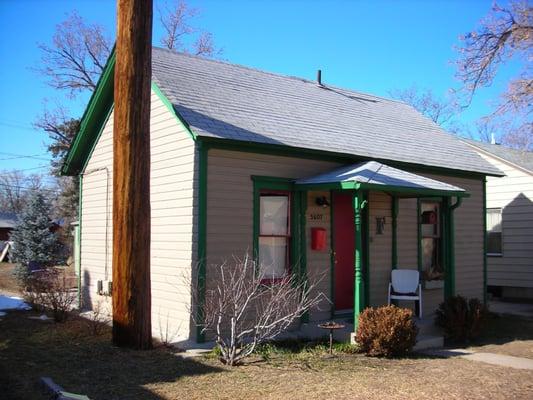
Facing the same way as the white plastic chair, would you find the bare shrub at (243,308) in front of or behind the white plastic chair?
in front

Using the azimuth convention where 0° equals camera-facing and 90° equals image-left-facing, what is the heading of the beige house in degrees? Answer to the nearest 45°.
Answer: approximately 315°

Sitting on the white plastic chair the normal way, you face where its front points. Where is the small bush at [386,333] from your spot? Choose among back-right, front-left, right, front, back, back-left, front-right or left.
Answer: front

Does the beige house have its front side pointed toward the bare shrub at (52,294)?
no

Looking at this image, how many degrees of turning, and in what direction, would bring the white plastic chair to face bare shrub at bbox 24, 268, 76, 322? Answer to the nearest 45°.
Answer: approximately 90° to its right

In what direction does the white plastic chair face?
toward the camera

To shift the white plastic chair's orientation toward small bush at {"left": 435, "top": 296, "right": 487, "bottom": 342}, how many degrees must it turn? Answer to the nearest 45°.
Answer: approximately 45° to its left

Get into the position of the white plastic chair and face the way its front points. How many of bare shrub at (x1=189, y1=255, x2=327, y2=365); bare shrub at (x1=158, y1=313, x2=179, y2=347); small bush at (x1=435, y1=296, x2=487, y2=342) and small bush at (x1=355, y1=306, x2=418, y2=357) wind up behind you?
0

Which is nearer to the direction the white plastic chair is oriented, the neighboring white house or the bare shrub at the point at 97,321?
the bare shrub

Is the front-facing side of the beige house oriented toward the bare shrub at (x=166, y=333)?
no

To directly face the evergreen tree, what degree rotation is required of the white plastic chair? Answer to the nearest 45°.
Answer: approximately 135° to its right

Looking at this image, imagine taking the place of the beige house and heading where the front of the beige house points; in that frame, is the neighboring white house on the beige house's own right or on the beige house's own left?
on the beige house's own left

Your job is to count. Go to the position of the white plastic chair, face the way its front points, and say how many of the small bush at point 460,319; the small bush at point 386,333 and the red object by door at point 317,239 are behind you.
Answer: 0

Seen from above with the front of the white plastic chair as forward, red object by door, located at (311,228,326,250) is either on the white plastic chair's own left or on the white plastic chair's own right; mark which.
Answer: on the white plastic chair's own right
